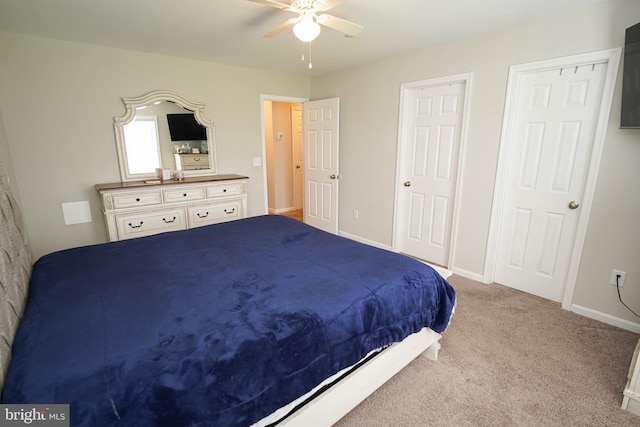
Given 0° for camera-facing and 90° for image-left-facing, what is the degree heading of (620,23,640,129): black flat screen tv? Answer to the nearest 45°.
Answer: approximately 45°

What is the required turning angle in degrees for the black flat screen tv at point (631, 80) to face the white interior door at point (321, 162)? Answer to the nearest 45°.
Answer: approximately 45° to its right

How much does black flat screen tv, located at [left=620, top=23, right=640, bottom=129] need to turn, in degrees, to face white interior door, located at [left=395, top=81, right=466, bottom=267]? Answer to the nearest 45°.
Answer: approximately 45° to its right

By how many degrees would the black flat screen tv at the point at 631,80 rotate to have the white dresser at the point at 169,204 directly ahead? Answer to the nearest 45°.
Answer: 0° — it already faces it

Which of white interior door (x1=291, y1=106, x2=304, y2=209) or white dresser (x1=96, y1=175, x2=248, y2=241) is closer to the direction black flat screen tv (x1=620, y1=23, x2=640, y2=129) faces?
the white dresser

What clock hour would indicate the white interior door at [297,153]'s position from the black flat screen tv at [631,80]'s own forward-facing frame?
The white interior door is roughly at 2 o'clock from the black flat screen tv.
